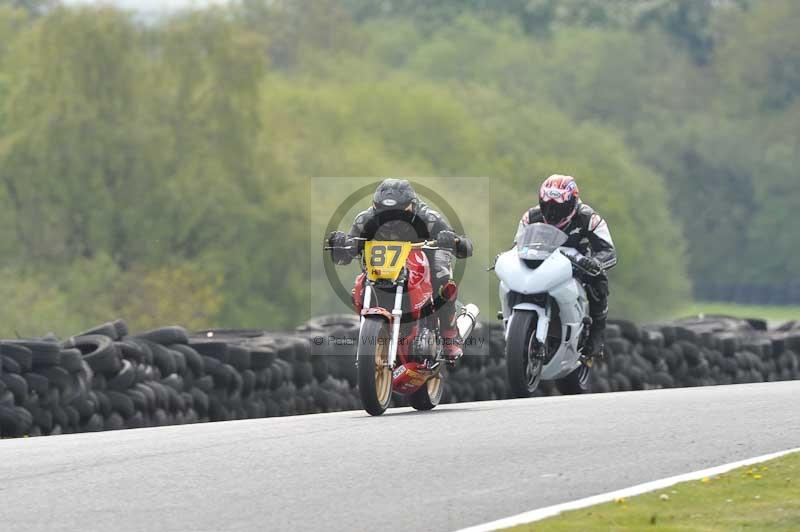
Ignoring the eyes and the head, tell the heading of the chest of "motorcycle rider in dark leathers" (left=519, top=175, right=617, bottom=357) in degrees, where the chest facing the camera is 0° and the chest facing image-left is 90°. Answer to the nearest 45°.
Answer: approximately 45°

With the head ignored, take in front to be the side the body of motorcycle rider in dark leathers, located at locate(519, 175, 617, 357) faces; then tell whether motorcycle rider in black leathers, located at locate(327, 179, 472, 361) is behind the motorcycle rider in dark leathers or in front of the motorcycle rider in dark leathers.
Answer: in front

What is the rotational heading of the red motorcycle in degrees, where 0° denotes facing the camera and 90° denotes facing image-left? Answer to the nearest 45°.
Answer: approximately 45°

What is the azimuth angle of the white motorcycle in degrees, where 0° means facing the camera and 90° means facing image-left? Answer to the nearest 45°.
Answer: approximately 45°

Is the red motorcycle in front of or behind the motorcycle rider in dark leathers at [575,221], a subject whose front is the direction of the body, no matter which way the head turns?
in front
